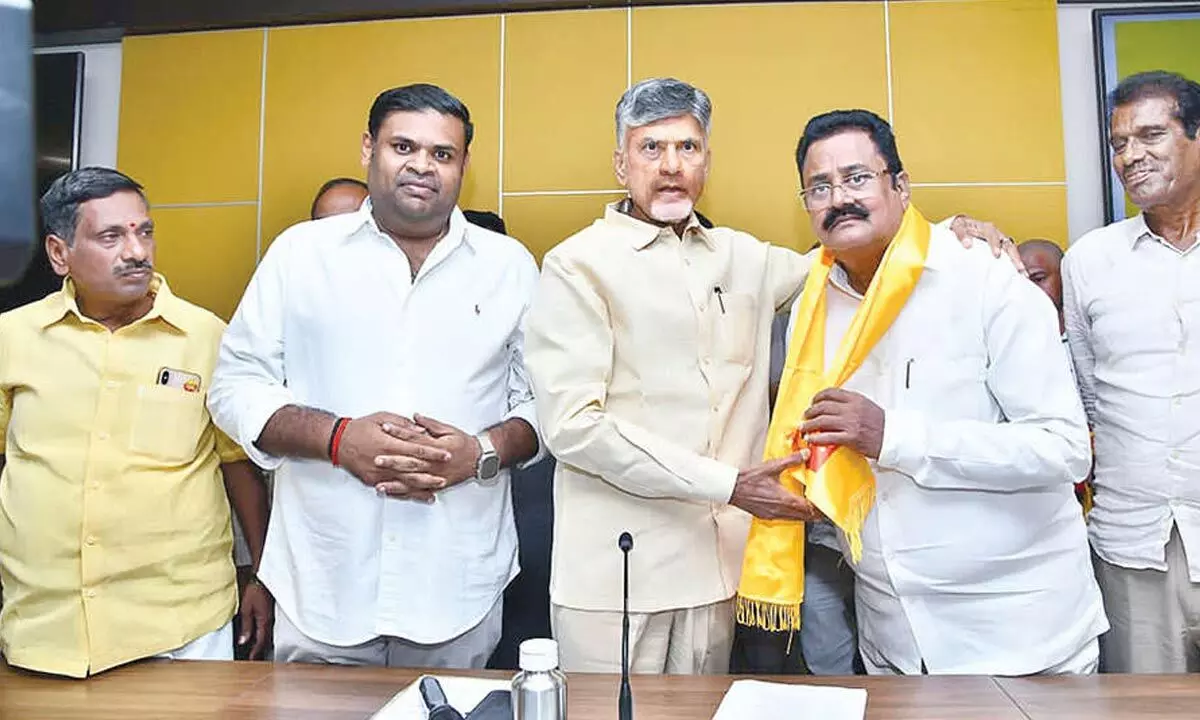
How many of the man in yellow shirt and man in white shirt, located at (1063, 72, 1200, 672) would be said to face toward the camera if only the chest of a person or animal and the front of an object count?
2

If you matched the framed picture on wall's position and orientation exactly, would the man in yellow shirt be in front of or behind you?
in front

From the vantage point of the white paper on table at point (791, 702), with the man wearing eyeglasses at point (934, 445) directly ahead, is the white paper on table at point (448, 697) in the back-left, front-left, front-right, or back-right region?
back-left

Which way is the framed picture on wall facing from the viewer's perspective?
toward the camera

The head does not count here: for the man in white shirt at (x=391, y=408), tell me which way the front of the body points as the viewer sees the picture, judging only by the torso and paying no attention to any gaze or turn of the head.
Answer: toward the camera

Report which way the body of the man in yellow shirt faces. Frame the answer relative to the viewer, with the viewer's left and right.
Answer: facing the viewer

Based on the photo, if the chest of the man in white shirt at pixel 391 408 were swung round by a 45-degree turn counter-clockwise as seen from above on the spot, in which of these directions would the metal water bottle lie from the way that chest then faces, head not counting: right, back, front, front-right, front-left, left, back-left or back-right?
front-right

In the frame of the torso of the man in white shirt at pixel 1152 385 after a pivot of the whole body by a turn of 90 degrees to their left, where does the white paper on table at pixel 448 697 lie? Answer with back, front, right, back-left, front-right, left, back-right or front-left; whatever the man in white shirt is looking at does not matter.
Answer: back-right

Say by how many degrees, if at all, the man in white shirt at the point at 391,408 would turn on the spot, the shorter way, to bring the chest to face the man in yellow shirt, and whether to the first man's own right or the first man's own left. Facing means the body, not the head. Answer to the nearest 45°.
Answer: approximately 90° to the first man's own right

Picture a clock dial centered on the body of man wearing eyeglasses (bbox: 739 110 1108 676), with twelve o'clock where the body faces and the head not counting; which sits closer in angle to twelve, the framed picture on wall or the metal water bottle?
the metal water bottle

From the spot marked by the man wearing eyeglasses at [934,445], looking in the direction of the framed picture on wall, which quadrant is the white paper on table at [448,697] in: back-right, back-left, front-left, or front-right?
back-left

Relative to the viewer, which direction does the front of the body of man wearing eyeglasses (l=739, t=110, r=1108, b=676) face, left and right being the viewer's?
facing the viewer and to the left of the viewer

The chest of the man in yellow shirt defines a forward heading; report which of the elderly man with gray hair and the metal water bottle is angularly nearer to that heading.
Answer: the metal water bottle
